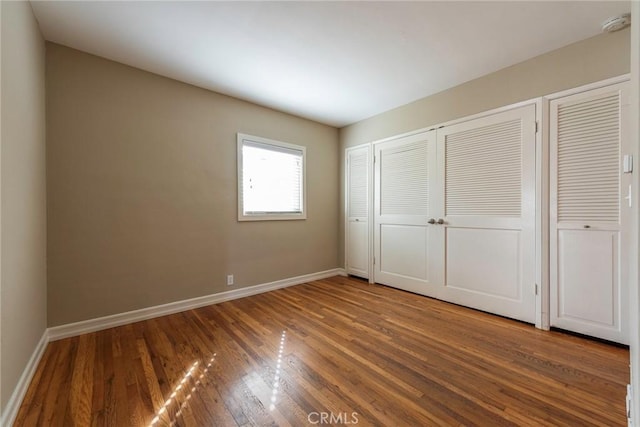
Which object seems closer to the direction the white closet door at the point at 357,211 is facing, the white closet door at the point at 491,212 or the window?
the window

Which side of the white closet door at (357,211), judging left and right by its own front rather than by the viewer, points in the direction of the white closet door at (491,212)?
left

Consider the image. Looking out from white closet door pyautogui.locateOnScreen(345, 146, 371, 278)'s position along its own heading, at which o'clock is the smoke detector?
The smoke detector is roughly at 9 o'clock from the white closet door.

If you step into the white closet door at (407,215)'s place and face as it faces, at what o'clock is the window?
The window is roughly at 1 o'clock from the white closet door.

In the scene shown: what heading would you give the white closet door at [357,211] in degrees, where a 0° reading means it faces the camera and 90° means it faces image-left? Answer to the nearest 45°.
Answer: approximately 45°

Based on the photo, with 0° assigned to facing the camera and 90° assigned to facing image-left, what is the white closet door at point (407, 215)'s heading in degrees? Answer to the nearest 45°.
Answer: approximately 45°
